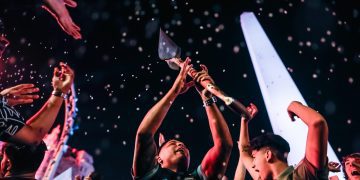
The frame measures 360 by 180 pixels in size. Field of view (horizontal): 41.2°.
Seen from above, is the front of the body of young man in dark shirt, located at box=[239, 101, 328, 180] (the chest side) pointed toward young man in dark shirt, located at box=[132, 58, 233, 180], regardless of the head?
no

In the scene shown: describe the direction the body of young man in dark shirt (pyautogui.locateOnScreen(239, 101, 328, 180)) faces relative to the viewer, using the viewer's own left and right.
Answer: facing the viewer and to the left of the viewer

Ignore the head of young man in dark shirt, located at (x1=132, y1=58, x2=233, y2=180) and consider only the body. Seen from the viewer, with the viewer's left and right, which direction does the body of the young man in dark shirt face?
facing the viewer and to the right of the viewer

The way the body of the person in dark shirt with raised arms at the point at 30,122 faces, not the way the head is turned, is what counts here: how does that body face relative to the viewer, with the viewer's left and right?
facing to the right of the viewer

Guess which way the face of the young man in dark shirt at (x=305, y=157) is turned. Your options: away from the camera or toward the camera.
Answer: toward the camera

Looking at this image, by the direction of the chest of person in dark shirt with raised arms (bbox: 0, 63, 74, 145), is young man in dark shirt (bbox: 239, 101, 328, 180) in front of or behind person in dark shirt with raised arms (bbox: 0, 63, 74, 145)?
in front

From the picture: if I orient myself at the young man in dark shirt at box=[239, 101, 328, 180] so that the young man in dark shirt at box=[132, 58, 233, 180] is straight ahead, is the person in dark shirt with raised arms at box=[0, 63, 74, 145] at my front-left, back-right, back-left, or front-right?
front-left

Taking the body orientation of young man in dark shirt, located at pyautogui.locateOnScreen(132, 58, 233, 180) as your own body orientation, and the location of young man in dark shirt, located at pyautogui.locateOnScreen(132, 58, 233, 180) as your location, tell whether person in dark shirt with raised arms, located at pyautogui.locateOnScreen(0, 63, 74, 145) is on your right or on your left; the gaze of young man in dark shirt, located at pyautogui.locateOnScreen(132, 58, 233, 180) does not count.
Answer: on your right
